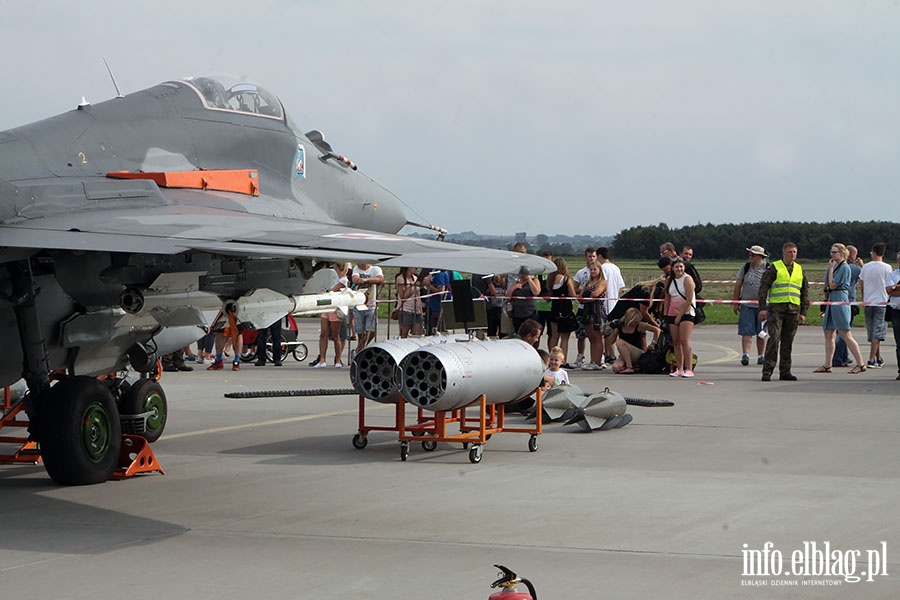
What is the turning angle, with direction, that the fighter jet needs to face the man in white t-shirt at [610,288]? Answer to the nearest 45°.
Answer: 0° — it already faces them

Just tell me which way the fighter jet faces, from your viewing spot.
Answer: facing away from the viewer and to the right of the viewer

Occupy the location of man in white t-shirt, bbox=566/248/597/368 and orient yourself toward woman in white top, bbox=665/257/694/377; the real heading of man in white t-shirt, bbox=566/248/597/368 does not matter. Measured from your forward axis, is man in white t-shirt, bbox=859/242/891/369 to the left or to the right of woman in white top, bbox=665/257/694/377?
left

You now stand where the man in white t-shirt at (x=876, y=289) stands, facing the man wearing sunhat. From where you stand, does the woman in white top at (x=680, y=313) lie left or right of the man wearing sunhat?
left

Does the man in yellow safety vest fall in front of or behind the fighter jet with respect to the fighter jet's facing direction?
in front

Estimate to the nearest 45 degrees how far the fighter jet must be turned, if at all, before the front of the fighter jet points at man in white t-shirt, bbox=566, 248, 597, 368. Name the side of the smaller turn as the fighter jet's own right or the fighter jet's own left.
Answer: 0° — it already faces them
